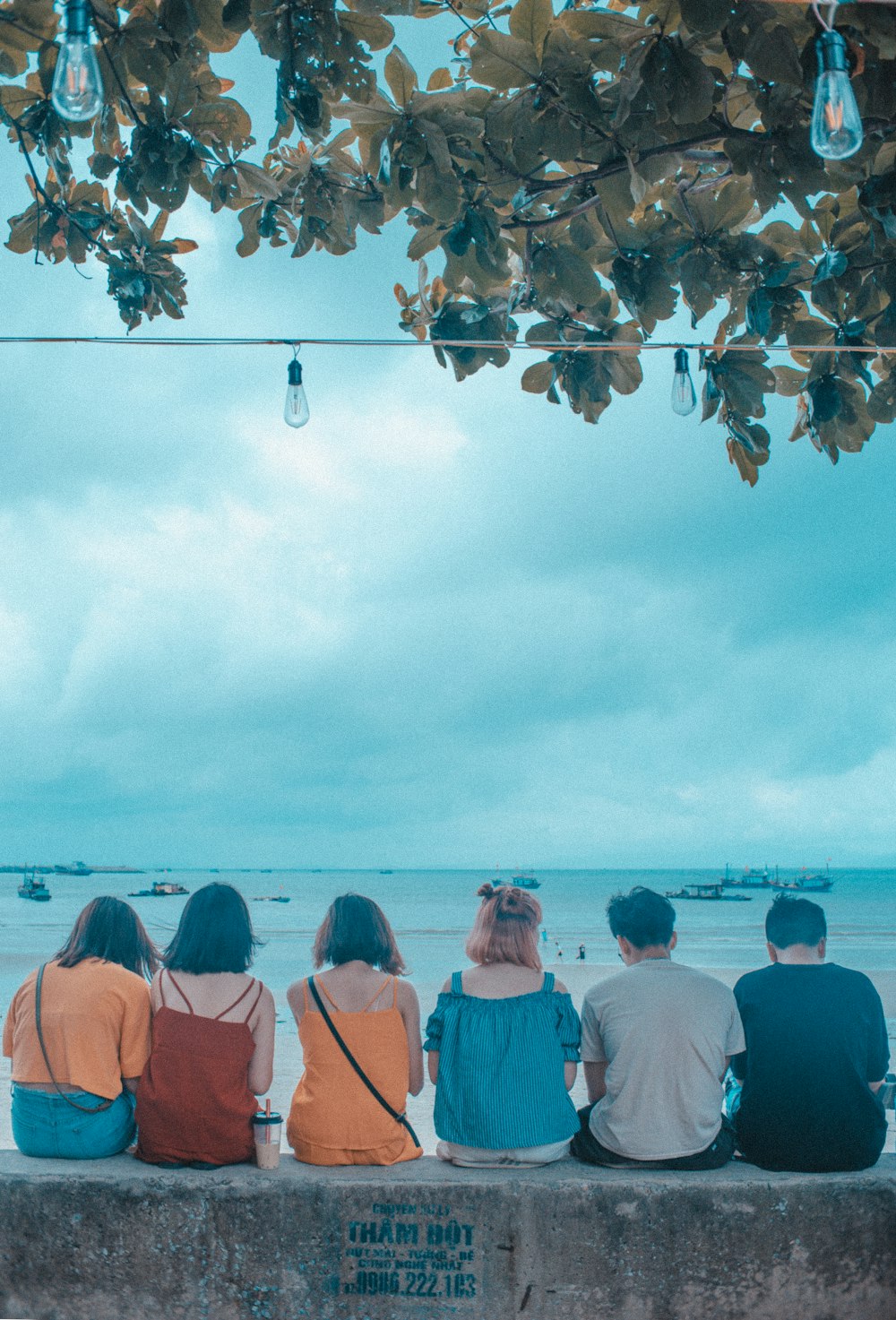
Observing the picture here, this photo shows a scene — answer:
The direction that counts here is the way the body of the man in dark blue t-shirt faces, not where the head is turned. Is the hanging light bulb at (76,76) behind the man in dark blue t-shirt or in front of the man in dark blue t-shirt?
behind

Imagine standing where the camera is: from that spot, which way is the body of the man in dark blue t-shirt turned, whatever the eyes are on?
away from the camera

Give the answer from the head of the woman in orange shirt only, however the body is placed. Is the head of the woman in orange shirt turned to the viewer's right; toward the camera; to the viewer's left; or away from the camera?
away from the camera

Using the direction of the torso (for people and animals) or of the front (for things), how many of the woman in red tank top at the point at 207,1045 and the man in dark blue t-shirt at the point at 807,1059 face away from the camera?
2

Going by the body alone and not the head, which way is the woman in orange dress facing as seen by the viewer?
away from the camera

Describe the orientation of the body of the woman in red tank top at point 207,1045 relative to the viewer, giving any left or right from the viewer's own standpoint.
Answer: facing away from the viewer

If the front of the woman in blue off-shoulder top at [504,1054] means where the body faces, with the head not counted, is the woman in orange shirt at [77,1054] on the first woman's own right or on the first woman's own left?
on the first woman's own left

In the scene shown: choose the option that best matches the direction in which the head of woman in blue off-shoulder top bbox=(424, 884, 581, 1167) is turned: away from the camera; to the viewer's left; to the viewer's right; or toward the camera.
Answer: away from the camera

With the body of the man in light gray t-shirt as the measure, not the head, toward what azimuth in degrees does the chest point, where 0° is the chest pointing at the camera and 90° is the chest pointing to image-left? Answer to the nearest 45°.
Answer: approximately 180°

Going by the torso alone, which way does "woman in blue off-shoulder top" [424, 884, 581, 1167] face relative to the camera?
away from the camera
